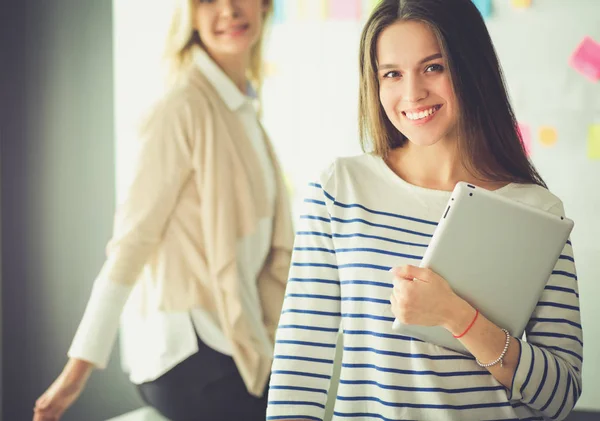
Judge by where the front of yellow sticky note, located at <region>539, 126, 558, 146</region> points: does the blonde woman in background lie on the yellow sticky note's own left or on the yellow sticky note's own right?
on the yellow sticky note's own right

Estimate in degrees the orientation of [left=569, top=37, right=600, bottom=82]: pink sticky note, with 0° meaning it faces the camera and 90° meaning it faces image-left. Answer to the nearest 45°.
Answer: approximately 0°

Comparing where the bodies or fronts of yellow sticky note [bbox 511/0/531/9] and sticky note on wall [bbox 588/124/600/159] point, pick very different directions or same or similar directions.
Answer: same or similar directions

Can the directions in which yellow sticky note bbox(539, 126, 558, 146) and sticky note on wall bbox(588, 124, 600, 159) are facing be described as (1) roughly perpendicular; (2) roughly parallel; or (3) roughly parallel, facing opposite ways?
roughly parallel

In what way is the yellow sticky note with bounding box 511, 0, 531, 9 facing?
toward the camera

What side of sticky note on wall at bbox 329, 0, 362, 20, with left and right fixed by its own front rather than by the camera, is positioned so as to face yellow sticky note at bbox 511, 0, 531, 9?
left

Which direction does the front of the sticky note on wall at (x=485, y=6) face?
toward the camera

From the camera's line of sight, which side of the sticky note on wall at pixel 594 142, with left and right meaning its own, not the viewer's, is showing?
front

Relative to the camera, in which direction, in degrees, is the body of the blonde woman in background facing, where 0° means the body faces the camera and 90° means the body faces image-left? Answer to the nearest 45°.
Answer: approximately 315°
